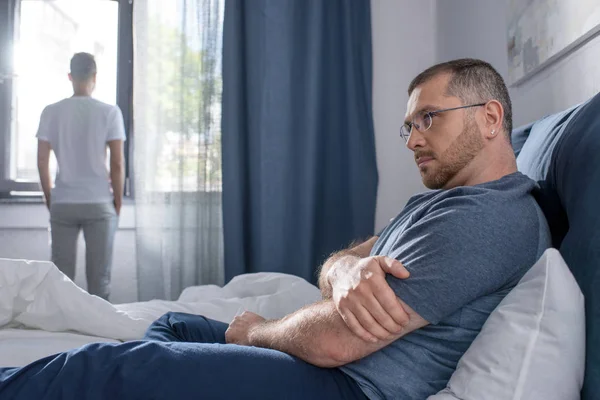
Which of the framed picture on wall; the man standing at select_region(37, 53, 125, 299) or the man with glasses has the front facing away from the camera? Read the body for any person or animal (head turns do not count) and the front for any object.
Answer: the man standing

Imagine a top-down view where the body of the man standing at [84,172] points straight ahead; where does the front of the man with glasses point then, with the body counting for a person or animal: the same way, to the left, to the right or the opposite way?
to the left

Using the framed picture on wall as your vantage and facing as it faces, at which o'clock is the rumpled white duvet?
The rumpled white duvet is roughly at 12 o'clock from the framed picture on wall.

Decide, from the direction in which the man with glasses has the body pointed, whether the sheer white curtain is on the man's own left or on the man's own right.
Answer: on the man's own right

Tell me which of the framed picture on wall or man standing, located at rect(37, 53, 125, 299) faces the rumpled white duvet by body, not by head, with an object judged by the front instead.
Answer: the framed picture on wall

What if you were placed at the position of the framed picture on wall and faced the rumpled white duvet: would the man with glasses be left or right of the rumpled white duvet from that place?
left

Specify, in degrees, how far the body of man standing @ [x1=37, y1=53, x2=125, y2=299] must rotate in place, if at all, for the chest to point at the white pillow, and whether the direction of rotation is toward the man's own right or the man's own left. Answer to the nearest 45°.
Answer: approximately 180°

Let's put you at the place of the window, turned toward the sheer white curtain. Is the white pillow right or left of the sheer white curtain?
right

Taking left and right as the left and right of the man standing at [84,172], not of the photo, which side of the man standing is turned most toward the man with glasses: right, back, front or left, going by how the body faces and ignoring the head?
back

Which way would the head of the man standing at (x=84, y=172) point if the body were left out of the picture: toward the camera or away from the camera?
away from the camera

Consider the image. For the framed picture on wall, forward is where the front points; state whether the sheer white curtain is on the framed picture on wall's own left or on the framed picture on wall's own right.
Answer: on the framed picture on wall's own right

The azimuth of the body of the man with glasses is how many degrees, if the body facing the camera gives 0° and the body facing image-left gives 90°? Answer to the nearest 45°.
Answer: approximately 90°
